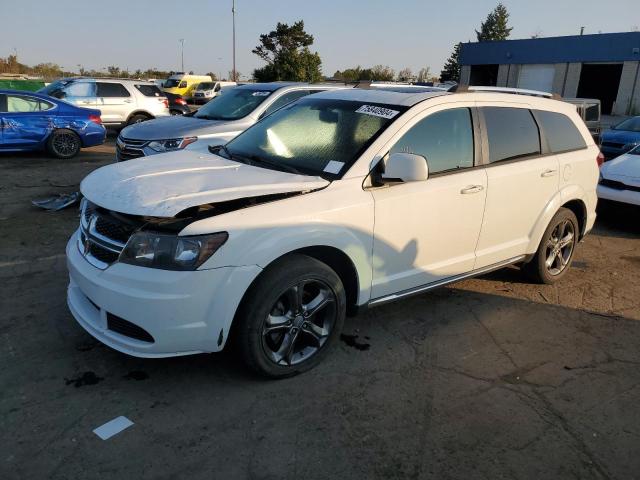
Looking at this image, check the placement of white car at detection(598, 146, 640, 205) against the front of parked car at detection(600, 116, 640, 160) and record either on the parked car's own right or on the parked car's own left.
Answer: on the parked car's own left

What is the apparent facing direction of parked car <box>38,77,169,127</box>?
to the viewer's left

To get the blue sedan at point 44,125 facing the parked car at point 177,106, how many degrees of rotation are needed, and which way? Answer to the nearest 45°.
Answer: approximately 135° to its right

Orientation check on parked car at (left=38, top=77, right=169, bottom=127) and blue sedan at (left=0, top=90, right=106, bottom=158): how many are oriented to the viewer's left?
2

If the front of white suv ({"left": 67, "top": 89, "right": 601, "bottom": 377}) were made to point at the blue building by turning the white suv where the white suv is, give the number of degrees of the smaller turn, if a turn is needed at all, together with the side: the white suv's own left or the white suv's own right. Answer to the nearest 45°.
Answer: approximately 180°

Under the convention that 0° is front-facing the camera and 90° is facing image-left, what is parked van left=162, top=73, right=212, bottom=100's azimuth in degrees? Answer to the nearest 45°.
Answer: approximately 45°

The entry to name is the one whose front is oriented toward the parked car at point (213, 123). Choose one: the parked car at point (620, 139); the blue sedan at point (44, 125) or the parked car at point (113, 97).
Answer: the parked car at point (620, 139)

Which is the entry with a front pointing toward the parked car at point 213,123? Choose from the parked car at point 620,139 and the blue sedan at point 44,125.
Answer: the parked car at point 620,139

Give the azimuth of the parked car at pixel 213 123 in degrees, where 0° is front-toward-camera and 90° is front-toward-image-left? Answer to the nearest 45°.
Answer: approximately 45°

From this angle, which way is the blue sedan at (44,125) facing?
to the viewer's left

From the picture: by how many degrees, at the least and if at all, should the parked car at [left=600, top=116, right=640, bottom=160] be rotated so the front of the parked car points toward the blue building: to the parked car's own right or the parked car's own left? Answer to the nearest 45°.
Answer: approximately 135° to the parked car's own right

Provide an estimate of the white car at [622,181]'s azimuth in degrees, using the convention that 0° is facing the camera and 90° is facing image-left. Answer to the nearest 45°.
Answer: approximately 45°
